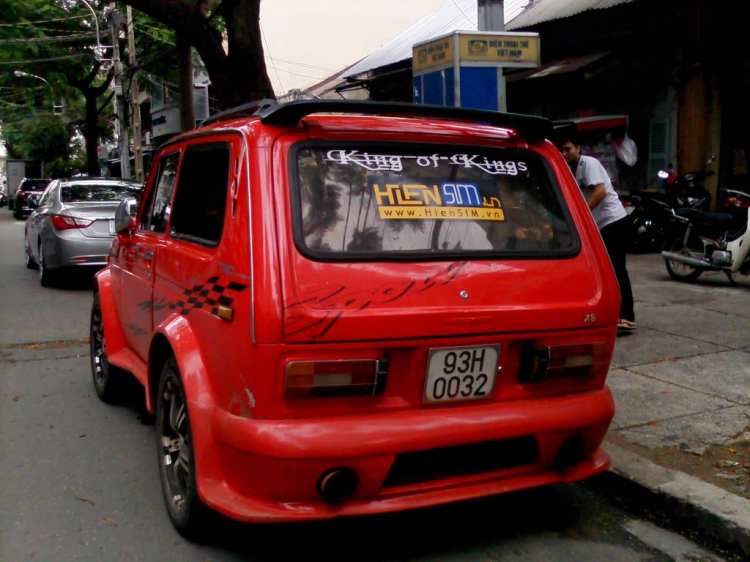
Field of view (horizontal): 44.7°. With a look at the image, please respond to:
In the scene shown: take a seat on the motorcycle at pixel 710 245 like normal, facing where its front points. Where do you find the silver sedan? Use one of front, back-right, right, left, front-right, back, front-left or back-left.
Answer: back

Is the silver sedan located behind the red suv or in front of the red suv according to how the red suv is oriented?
in front

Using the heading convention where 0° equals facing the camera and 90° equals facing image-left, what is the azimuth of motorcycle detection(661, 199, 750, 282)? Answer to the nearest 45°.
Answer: approximately 270°

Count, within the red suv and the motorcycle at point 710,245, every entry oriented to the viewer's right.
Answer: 1

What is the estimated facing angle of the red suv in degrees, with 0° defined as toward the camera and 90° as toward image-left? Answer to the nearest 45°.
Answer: approximately 135°

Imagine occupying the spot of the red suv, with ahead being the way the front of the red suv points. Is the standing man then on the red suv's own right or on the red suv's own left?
on the red suv's own right

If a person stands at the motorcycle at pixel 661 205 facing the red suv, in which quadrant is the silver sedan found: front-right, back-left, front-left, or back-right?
front-right

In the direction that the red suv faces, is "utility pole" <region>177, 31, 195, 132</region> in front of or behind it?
in front

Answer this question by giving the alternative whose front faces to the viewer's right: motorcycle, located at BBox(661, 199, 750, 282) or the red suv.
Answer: the motorcycle

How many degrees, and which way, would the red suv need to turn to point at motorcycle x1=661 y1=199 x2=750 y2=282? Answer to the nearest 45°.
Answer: approximately 90° to its right

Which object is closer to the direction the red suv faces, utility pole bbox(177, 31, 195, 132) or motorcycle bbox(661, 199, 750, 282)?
the utility pole

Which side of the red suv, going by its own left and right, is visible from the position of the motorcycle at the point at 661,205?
right
